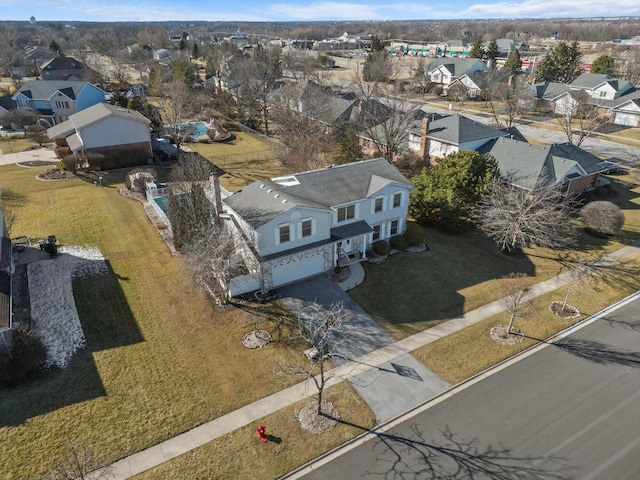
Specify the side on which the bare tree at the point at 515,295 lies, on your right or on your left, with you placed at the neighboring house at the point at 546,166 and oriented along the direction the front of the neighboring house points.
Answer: on your right

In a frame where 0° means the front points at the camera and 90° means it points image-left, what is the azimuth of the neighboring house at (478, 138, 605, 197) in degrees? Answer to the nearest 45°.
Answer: approximately 315°

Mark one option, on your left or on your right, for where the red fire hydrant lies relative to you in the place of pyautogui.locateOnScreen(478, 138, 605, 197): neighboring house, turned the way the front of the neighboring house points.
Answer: on your right

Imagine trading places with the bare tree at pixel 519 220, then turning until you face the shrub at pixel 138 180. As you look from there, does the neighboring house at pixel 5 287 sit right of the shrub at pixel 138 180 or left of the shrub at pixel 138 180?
left

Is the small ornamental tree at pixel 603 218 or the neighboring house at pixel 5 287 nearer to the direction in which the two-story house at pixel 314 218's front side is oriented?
the small ornamental tree

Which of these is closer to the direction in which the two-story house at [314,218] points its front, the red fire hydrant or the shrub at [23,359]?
the red fire hydrant

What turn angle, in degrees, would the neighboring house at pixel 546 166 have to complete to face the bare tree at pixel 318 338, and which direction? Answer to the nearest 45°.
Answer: approximately 45° to its right

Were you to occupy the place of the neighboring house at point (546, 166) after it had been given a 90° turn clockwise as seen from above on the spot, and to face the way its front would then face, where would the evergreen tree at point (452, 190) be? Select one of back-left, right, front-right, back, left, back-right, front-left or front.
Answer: front

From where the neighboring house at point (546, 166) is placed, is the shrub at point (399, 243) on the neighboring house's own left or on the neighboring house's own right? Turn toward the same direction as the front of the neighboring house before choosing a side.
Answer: on the neighboring house's own right

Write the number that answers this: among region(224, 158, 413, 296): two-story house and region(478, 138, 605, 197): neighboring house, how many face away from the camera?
0

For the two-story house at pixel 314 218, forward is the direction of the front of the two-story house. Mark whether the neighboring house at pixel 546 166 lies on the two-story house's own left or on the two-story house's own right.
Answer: on the two-story house's own left

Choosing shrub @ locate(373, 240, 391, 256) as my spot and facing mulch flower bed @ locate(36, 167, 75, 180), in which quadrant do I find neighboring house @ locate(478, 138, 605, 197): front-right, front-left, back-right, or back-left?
back-right

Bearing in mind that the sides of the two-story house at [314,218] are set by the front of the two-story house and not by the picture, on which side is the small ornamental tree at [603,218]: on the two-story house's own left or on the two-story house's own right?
on the two-story house's own left

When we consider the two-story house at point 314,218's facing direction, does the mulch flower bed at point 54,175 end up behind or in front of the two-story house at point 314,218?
behind
